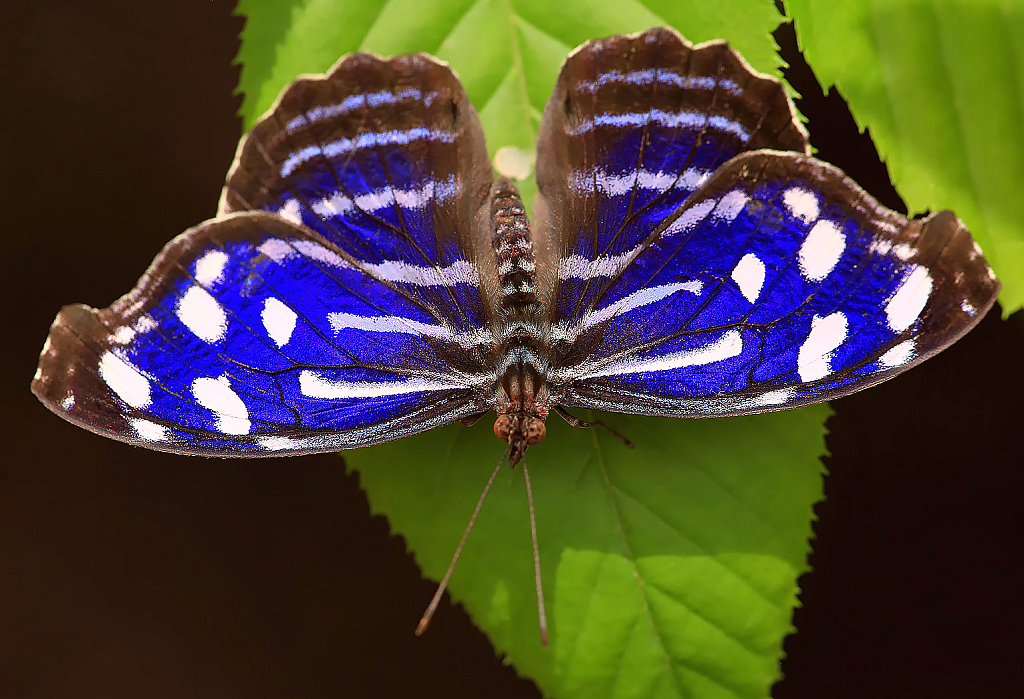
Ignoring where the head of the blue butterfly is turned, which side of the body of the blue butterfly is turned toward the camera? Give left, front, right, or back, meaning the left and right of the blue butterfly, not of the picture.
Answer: front
